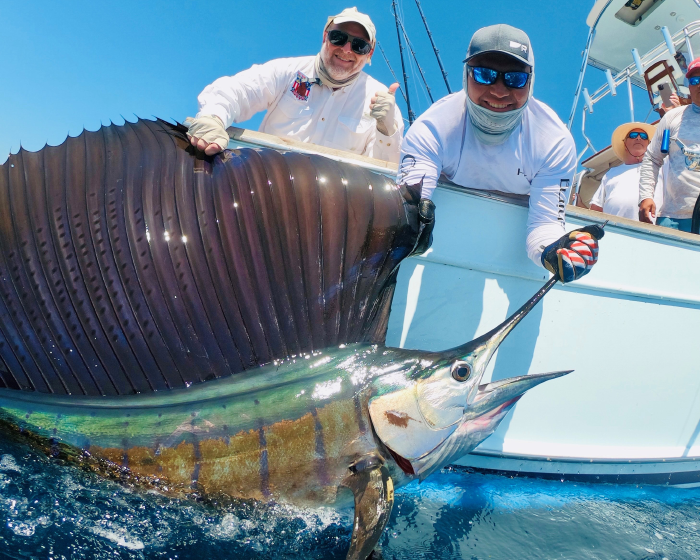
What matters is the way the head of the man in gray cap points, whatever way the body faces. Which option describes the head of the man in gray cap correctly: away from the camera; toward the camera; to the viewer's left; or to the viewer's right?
toward the camera

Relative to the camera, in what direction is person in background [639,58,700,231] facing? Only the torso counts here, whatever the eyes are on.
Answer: toward the camera

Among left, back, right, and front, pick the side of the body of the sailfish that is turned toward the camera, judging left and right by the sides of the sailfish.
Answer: right

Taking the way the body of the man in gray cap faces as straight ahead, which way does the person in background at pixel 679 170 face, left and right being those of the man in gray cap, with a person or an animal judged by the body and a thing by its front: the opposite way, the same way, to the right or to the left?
the same way

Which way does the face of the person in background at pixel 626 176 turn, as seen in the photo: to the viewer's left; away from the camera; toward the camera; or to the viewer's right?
toward the camera

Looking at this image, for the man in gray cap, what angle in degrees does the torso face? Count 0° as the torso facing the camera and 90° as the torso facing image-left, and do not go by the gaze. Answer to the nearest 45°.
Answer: approximately 0°

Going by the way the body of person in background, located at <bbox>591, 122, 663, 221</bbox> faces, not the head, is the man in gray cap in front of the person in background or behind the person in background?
in front

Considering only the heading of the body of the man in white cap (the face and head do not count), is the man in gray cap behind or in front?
in front

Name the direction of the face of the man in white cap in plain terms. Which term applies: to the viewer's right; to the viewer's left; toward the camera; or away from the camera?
toward the camera

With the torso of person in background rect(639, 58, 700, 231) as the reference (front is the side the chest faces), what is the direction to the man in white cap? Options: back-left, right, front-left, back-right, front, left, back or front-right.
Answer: front-right

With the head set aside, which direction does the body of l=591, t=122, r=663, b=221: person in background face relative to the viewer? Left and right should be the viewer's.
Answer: facing the viewer

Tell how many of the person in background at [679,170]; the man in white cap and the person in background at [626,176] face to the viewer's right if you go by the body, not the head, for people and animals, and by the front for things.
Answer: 0
